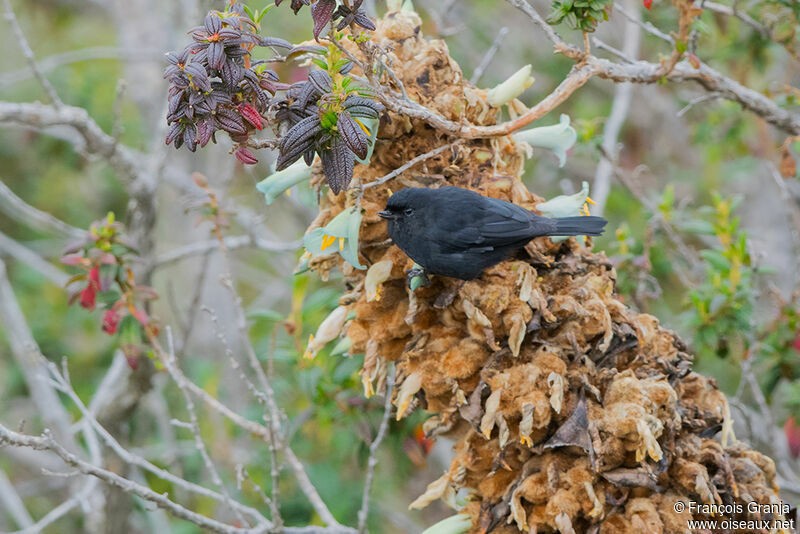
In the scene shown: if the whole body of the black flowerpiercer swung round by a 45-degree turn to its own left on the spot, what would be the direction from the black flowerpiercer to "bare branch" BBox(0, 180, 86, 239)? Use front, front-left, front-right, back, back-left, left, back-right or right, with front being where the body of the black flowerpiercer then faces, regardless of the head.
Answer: right

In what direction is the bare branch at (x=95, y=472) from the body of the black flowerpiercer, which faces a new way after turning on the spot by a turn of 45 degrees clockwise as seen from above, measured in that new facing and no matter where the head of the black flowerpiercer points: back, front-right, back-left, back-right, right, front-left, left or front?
front-left

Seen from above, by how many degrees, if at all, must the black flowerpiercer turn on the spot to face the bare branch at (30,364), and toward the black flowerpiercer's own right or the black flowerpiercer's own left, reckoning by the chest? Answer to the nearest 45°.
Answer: approximately 45° to the black flowerpiercer's own right

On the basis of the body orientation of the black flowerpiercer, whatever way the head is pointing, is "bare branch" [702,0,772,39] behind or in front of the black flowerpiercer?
behind

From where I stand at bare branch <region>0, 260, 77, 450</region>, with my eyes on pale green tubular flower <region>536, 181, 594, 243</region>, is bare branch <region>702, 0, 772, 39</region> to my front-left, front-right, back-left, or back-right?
front-left

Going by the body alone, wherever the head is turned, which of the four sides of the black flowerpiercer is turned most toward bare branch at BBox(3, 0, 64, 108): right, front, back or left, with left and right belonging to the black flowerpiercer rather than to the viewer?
front

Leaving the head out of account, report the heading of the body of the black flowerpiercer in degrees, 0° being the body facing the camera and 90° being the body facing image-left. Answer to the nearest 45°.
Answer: approximately 90°
